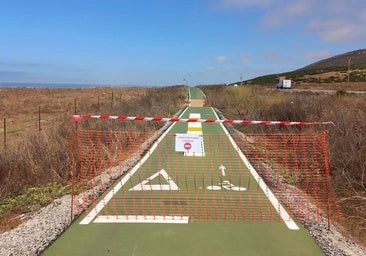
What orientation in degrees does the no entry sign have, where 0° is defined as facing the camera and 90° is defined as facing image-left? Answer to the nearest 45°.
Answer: approximately 0°
